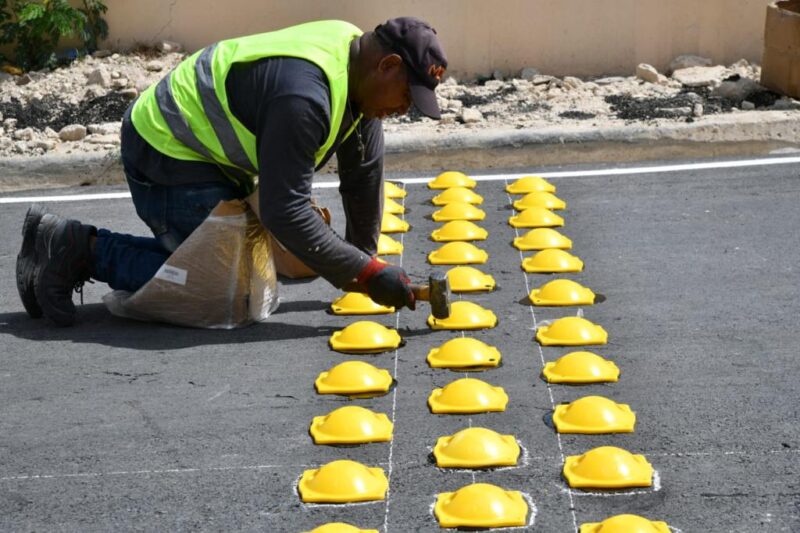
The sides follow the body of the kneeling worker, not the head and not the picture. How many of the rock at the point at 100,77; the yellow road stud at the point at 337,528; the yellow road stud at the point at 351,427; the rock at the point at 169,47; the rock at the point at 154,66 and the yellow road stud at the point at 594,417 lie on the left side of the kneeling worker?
3

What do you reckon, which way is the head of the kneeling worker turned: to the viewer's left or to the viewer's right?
to the viewer's right

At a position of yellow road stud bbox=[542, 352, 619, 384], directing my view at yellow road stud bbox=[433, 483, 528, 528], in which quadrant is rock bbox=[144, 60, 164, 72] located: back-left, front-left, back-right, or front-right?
back-right

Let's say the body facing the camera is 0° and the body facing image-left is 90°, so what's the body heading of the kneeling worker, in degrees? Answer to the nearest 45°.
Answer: approximately 270°
